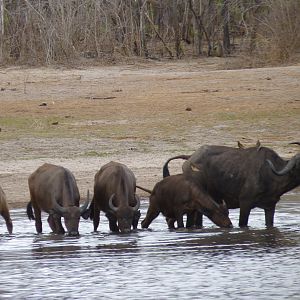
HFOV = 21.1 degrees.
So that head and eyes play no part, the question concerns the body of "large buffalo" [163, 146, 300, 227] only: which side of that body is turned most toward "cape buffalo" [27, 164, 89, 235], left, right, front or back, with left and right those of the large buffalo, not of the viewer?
back

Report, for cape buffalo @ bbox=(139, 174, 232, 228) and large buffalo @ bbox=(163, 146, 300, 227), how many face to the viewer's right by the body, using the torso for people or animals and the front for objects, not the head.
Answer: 2

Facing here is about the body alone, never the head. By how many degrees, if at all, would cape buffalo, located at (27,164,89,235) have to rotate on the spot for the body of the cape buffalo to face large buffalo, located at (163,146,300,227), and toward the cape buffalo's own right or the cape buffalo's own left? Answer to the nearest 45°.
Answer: approximately 45° to the cape buffalo's own left

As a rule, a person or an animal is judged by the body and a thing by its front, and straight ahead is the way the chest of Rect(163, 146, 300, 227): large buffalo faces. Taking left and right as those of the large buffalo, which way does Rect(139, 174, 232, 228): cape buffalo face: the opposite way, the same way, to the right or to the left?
the same way

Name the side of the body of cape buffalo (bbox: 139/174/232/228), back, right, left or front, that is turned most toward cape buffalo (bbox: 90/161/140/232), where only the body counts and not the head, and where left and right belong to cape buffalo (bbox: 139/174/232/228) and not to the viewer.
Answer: back

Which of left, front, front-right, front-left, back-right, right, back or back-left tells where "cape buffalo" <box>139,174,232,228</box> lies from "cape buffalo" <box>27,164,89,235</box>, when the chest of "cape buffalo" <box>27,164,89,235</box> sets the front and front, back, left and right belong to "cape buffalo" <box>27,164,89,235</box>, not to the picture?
front-left

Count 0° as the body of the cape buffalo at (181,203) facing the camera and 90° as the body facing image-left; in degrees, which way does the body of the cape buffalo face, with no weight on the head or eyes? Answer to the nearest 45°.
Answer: approximately 270°

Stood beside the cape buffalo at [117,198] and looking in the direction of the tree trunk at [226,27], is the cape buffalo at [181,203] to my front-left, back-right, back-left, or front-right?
front-right

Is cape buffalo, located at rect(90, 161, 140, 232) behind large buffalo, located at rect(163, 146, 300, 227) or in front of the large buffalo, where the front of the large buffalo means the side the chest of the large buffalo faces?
behind

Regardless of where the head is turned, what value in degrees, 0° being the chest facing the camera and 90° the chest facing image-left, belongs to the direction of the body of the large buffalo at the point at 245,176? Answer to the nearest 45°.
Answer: approximately 270°

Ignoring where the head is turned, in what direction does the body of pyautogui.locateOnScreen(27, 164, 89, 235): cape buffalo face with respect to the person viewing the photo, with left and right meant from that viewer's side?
facing the viewer and to the right of the viewer

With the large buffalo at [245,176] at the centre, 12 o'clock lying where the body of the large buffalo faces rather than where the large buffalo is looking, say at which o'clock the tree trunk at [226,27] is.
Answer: The tree trunk is roughly at 9 o'clock from the large buffalo.

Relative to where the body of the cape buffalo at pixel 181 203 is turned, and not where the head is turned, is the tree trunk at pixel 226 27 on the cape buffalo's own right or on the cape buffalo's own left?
on the cape buffalo's own left

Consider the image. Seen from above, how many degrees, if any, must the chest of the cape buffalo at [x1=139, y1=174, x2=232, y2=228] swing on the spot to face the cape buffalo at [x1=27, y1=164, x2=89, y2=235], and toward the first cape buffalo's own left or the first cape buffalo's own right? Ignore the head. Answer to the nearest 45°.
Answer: approximately 180°
